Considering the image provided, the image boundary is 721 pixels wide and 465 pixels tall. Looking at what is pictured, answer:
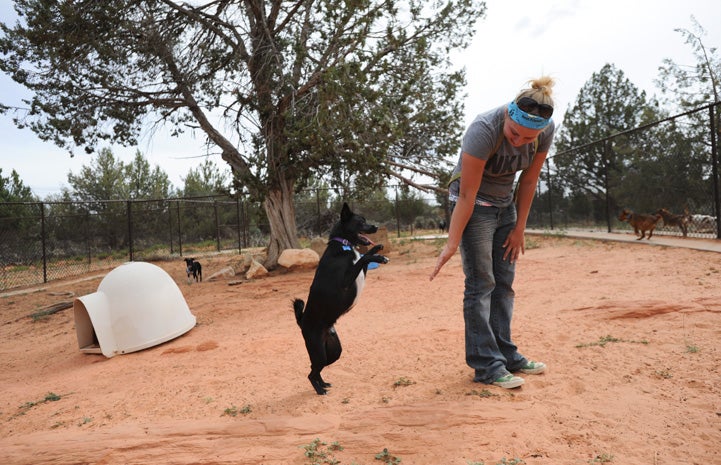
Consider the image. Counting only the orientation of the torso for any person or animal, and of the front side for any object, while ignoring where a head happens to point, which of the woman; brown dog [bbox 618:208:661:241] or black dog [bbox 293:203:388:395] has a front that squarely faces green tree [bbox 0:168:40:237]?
the brown dog

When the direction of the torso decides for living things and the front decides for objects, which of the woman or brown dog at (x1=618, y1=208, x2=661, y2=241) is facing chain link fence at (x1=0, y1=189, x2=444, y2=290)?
the brown dog

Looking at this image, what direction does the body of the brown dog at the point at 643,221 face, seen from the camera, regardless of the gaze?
to the viewer's left

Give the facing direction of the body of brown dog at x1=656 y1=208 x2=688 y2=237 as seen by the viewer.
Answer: to the viewer's left

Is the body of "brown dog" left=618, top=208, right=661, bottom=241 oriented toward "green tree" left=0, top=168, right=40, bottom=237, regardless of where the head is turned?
yes

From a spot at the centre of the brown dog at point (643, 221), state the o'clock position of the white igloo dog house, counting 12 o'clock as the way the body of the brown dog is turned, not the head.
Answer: The white igloo dog house is roughly at 10 o'clock from the brown dog.

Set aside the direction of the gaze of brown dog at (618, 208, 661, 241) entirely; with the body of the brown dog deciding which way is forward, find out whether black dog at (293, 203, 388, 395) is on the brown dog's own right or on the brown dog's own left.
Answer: on the brown dog's own left

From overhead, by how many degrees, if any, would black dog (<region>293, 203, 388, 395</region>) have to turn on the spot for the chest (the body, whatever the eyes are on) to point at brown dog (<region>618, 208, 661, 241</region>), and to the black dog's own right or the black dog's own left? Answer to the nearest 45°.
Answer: approximately 45° to the black dog's own left

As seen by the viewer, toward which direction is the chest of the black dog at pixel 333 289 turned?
to the viewer's right

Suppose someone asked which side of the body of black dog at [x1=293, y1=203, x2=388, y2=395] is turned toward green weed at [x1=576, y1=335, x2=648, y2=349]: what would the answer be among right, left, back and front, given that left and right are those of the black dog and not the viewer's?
front
